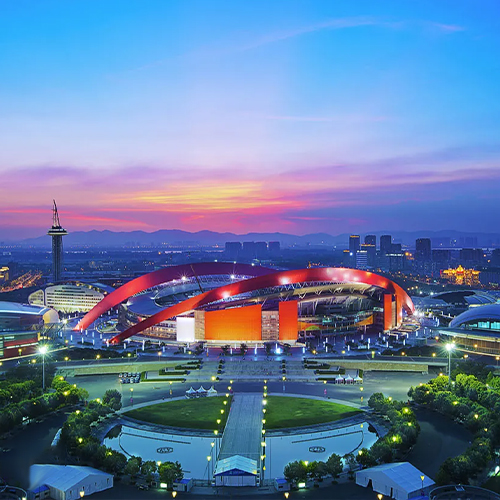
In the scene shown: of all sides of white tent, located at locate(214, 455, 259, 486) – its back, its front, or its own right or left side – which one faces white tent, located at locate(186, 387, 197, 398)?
back

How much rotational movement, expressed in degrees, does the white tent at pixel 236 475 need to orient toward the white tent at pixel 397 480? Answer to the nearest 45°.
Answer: approximately 90° to its left

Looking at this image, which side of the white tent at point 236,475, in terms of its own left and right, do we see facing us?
front

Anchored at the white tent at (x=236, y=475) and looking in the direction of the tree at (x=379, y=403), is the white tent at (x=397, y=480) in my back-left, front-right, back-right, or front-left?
front-right

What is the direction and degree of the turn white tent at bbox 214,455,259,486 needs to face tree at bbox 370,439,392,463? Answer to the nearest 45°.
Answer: approximately 90° to its left

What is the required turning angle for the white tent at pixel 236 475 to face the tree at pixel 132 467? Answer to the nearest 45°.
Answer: approximately 90° to its right

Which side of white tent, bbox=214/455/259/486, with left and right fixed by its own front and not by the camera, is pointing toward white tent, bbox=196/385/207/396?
back

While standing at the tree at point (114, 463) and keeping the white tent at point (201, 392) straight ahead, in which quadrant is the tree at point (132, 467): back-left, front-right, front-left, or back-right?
back-right

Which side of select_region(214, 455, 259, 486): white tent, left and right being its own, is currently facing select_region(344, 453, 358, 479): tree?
left

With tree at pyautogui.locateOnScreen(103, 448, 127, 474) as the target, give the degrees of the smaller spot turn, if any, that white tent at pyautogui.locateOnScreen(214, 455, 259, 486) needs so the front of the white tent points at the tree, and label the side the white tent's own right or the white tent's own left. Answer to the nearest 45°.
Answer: approximately 90° to the white tent's own right

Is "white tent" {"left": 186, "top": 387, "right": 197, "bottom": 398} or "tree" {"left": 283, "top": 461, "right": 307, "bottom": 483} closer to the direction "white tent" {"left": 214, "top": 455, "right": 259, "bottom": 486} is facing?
the tree

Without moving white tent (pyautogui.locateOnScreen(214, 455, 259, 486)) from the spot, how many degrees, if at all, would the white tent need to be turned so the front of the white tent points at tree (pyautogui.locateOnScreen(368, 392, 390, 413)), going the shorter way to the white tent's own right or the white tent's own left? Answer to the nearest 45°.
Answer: approximately 135° to the white tent's own left

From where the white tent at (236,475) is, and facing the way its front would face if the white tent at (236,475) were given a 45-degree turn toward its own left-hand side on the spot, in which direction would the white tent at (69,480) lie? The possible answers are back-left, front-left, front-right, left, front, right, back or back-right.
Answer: back-right

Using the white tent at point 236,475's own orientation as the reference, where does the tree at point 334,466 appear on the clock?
The tree is roughly at 9 o'clock from the white tent.

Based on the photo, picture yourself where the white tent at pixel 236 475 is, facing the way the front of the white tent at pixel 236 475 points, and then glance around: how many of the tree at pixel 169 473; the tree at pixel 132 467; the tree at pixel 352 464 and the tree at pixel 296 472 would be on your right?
2

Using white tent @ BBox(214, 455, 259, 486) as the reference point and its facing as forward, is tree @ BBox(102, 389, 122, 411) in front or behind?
behind

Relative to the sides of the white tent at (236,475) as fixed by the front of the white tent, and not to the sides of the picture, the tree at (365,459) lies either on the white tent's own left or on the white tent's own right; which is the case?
on the white tent's own left

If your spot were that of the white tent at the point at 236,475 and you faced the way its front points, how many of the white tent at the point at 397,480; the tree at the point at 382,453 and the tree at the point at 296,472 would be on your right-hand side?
0
